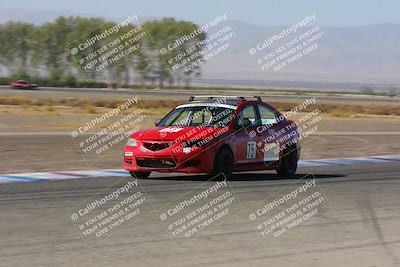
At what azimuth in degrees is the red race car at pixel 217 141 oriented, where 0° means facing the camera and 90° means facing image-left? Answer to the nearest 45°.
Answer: approximately 45°
